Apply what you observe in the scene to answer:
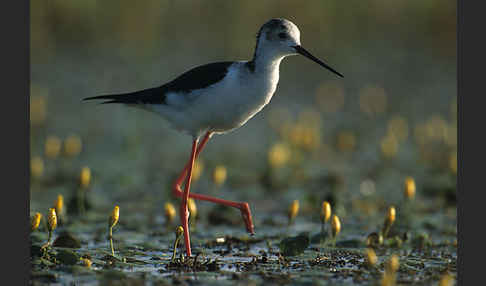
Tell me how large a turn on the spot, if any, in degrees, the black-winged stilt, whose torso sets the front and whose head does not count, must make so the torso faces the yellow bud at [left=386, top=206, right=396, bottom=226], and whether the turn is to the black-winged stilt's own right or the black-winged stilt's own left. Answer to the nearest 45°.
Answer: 0° — it already faces it

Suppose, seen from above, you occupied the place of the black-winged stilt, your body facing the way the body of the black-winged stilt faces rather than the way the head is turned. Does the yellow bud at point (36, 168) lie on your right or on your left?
on your left

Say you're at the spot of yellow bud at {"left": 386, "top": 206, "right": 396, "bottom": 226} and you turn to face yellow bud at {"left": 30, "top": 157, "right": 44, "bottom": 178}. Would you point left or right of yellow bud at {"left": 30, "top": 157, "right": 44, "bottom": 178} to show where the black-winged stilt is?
left

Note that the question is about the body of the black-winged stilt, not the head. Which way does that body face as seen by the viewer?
to the viewer's right
